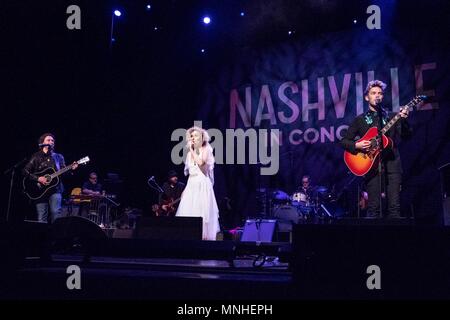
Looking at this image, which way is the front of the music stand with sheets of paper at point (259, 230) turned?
away from the camera

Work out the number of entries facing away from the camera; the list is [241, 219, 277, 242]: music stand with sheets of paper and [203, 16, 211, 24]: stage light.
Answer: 1

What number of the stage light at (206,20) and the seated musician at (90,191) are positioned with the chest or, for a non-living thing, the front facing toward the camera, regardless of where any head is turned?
2

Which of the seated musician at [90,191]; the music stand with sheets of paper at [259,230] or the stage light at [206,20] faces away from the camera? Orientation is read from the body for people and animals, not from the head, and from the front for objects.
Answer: the music stand with sheets of paper

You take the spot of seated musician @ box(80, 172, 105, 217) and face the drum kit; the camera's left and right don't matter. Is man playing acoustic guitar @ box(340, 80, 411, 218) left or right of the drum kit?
right

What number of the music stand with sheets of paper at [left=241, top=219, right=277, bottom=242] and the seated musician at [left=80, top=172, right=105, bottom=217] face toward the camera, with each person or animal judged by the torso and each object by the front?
1

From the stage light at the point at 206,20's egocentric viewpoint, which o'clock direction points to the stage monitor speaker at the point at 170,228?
The stage monitor speaker is roughly at 12 o'clock from the stage light.

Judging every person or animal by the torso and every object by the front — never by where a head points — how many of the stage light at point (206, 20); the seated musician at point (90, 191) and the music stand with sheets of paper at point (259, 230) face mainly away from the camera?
1

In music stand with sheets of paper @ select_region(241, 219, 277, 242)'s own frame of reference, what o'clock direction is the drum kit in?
The drum kit is roughly at 1 o'clock from the music stand with sheets of paper.
